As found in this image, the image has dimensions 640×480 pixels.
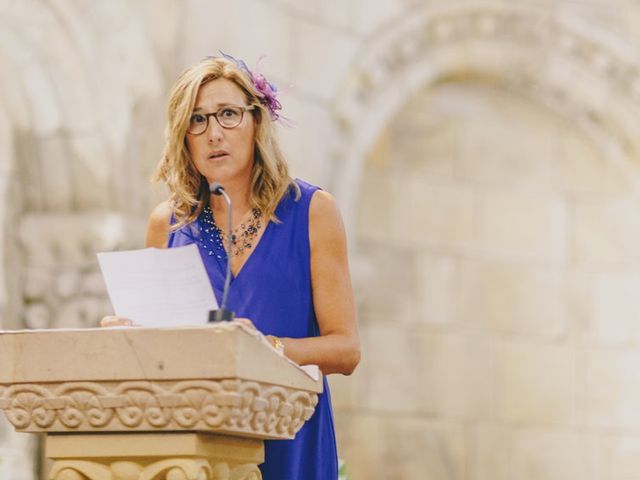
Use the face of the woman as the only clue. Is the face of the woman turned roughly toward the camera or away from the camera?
toward the camera

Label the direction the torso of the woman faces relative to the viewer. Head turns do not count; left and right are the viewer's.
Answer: facing the viewer and to the left of the viewer

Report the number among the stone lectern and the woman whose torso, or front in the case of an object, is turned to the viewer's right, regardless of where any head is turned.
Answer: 0

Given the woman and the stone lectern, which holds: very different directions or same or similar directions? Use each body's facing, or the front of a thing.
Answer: same or similar directions
